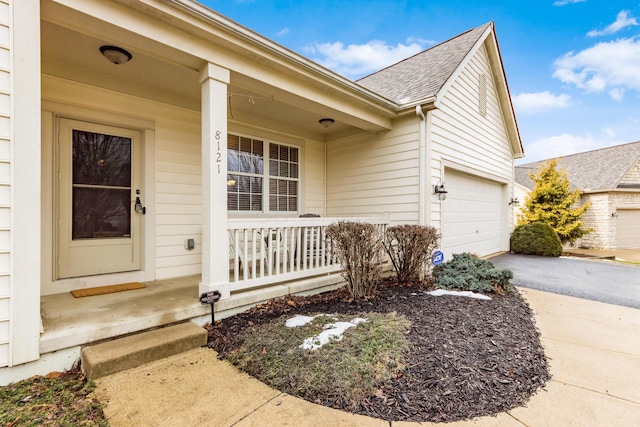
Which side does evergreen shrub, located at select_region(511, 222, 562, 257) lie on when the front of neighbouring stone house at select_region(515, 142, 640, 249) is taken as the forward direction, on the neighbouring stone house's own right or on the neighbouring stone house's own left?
on the neighbouring stone house's own right

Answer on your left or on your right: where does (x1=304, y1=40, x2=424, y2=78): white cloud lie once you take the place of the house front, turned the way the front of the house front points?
on your left

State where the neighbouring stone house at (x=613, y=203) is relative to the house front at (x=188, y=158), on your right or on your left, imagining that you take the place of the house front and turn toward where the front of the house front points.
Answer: on your left

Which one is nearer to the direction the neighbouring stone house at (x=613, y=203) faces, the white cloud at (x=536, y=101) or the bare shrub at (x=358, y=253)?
the bare shrub

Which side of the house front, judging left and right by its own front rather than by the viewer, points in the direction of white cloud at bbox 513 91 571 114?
left

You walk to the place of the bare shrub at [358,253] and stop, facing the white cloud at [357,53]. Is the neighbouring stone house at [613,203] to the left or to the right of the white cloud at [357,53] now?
right

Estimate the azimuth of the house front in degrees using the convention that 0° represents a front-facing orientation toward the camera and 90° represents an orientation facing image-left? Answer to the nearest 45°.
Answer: approximately 315°

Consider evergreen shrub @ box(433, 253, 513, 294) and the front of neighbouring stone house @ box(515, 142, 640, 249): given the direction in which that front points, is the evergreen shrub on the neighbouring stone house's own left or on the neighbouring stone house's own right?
on the neighbouring stone house's own right

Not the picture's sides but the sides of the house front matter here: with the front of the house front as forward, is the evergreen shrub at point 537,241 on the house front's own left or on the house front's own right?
on the house front's own left

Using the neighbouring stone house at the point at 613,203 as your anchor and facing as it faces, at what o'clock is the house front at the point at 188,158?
The house front is roughly at 2 o'clock from the neighbouring stone house.

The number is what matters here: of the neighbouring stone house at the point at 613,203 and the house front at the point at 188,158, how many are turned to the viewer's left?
0
